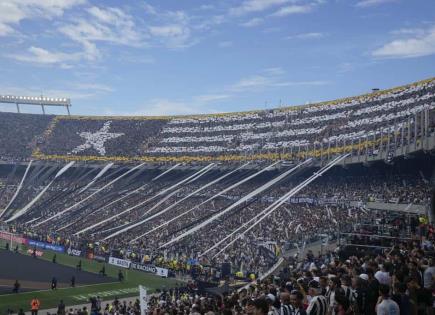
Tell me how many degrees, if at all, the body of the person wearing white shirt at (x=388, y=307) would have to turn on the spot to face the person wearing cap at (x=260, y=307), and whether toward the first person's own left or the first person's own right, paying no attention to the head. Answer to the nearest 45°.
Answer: approximately 90° to the first person's own left

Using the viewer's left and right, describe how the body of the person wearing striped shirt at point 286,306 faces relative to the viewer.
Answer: facing away from the viewer and to the left of the viewer

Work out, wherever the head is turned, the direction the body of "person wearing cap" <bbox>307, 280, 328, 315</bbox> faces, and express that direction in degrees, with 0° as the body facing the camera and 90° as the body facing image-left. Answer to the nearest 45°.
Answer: approximately 135°

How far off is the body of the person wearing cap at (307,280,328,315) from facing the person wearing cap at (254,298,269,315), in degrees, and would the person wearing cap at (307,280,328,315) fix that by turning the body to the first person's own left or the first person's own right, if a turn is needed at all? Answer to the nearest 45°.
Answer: approximately 90° to the first person's own left

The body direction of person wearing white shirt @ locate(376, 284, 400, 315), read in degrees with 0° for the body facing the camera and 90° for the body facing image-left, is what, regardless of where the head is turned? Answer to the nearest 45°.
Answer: approximately 135°
